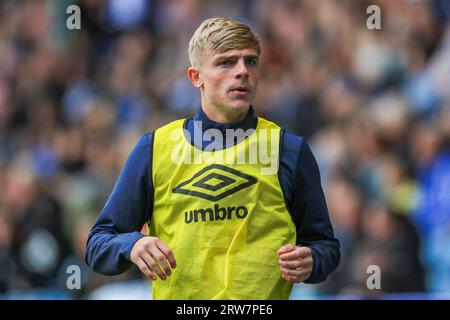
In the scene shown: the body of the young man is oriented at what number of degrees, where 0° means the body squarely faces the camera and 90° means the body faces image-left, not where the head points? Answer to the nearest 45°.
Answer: approximately 0°
